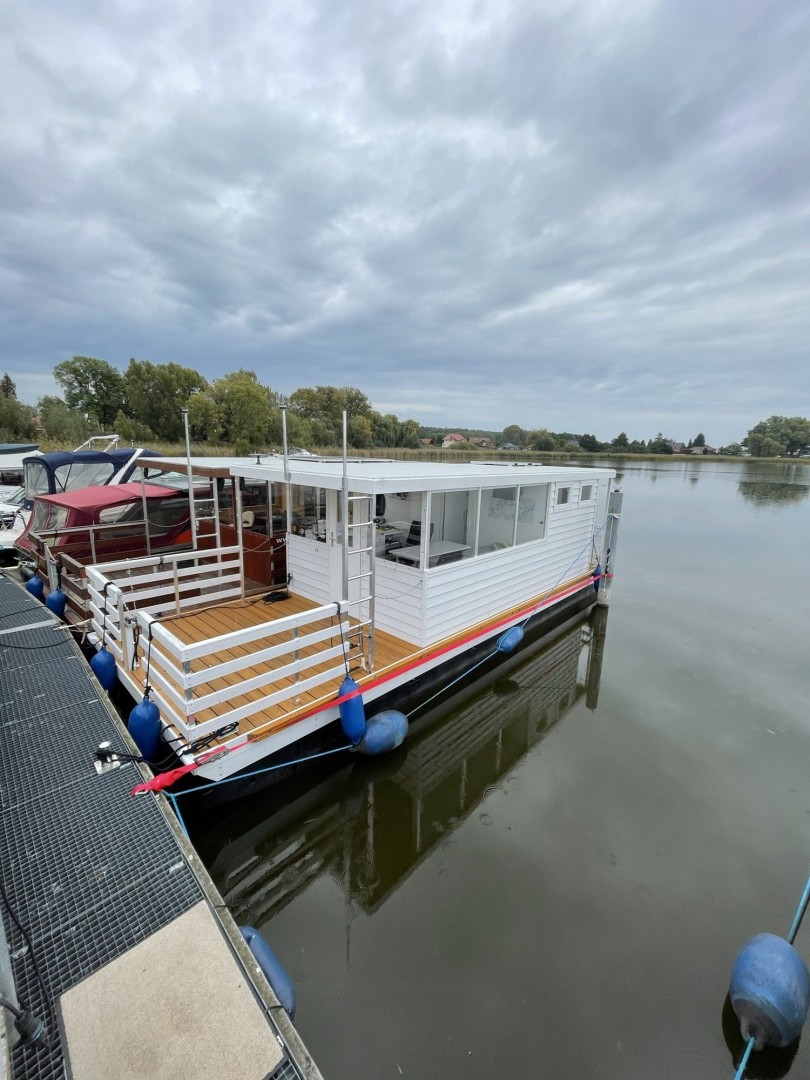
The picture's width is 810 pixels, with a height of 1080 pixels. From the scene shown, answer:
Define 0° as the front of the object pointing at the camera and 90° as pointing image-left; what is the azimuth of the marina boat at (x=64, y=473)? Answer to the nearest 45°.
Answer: approximately 225°

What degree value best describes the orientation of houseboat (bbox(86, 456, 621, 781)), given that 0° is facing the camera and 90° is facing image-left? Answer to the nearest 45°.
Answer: approximately 45°

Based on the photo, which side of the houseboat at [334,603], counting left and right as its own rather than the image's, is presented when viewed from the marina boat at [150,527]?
right

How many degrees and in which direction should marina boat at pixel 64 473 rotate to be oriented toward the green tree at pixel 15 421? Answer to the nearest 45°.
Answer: approximately 45° to its left

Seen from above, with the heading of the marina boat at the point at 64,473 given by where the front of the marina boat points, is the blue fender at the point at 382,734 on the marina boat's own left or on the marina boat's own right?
on the marina boat's own right
